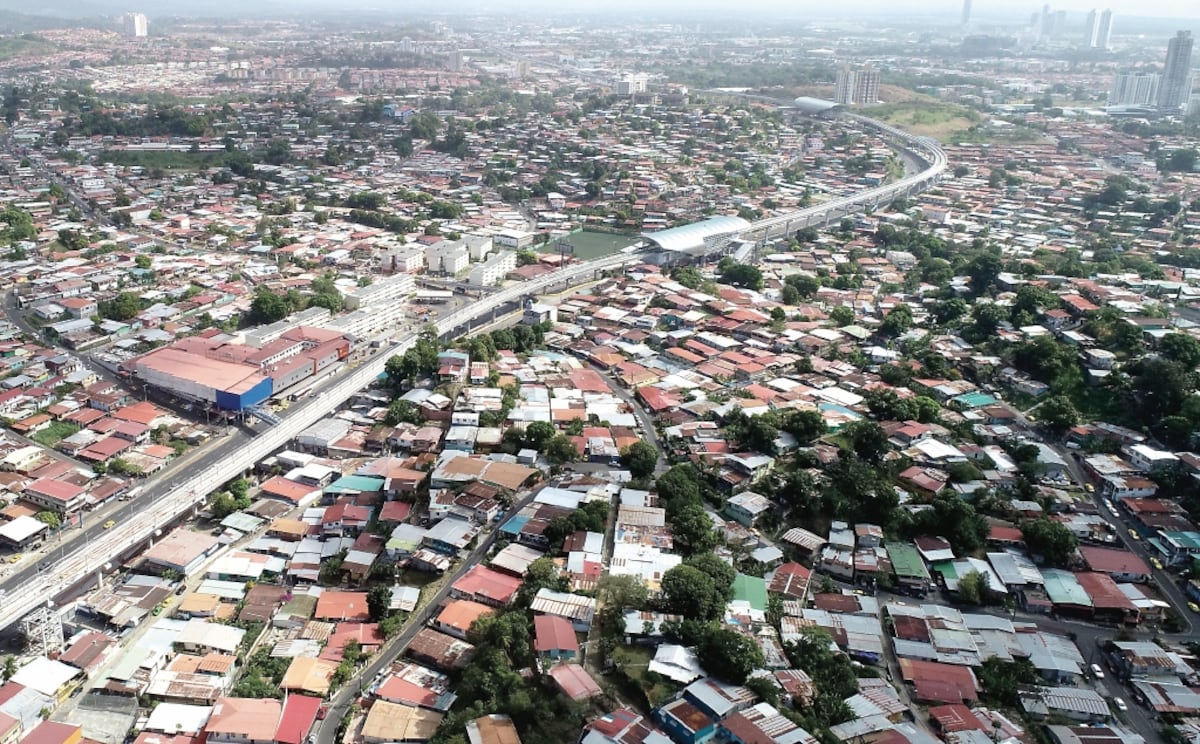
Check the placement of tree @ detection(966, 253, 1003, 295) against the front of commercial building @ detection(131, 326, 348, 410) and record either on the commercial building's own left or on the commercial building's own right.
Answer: on the commercial building's own left

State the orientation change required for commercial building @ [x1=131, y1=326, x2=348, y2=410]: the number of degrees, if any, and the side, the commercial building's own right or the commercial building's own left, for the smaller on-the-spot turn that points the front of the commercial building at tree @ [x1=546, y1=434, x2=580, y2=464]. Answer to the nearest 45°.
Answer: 0° — it already faces it

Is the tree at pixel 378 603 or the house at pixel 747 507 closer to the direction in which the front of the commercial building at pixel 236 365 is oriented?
the house

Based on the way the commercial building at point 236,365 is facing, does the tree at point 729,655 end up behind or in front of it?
in front

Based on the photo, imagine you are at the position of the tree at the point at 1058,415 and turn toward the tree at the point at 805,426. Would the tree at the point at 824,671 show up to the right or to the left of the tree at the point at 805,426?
left

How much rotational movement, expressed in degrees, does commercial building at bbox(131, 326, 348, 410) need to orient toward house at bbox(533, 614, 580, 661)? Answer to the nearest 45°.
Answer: approximately 45° to its right

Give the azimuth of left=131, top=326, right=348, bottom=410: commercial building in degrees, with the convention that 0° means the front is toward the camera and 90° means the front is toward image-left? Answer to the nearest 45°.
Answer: approximately 315°

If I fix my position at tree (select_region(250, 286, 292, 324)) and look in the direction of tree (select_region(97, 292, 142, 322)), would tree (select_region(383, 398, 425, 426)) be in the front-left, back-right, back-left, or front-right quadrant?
back-left

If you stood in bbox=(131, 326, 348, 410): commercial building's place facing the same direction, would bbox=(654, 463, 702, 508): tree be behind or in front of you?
in front
